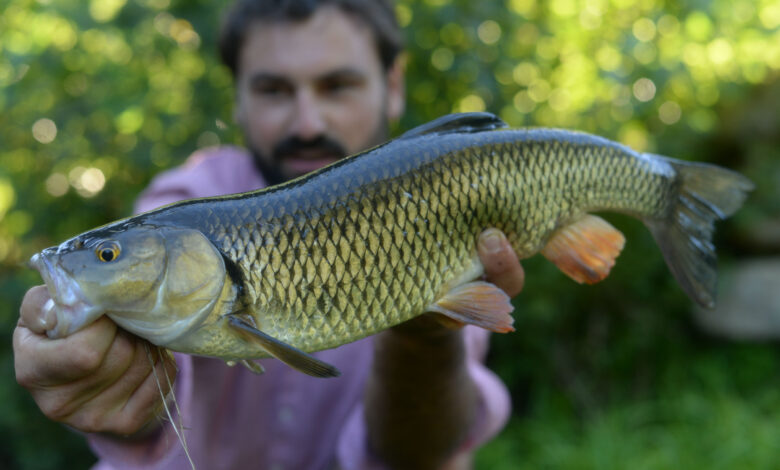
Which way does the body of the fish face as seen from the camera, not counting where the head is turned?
to the viewer's left
